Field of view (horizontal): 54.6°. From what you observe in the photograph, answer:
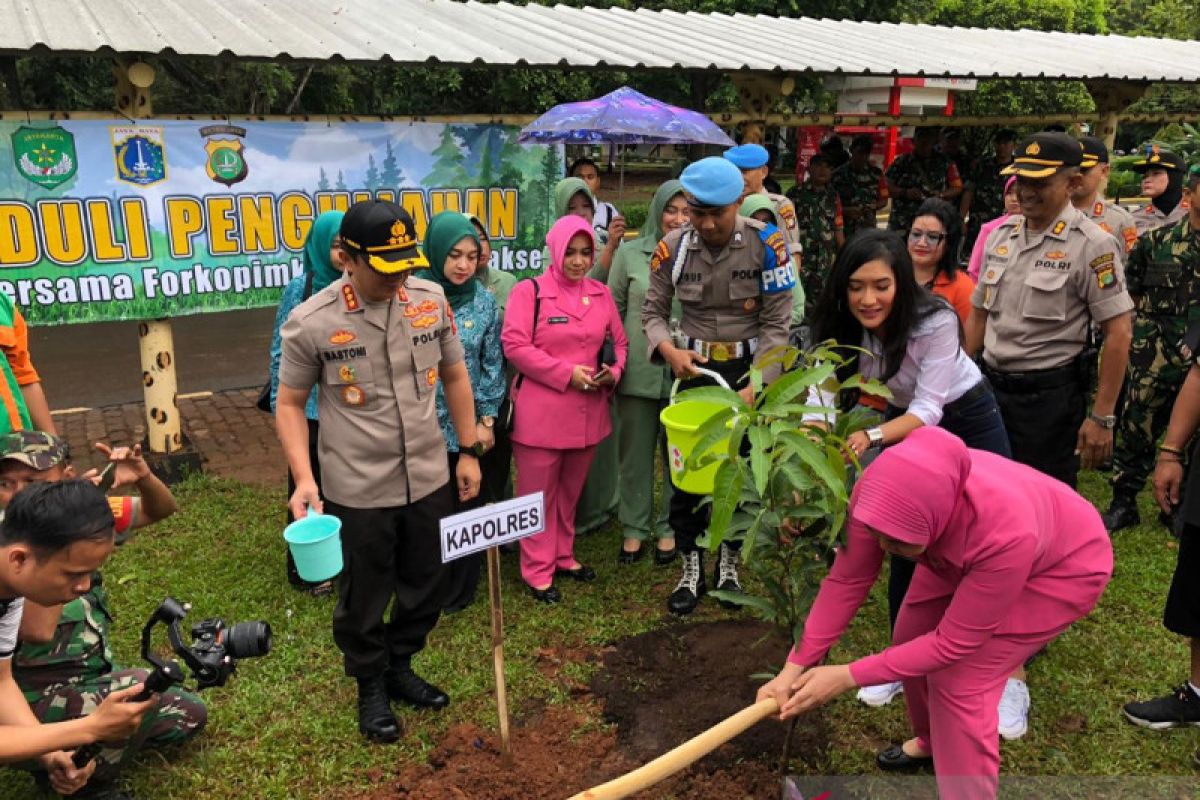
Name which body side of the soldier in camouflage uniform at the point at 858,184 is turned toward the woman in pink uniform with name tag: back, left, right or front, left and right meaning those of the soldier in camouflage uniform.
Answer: front

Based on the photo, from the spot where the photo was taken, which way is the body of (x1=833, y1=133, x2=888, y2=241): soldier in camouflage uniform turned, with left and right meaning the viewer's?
facing the viewer

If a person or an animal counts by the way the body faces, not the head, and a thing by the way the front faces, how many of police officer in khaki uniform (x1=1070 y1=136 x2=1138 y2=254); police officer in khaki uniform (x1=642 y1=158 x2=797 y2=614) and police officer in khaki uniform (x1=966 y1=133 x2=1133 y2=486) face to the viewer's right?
0

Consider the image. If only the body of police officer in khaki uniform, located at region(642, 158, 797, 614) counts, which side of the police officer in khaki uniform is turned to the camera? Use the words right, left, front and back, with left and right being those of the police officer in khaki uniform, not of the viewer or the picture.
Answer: front

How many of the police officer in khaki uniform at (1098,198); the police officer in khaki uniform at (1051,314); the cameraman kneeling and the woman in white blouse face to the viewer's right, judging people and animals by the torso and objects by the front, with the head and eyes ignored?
1

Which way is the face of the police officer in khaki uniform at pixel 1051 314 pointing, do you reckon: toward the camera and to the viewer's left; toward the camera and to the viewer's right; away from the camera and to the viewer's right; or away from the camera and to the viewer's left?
toward the camera and to the viewer's left

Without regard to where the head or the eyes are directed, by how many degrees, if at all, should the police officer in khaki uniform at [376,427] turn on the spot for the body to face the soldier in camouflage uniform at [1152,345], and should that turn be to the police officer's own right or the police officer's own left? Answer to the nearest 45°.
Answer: approximately 45° to the police officer's own left

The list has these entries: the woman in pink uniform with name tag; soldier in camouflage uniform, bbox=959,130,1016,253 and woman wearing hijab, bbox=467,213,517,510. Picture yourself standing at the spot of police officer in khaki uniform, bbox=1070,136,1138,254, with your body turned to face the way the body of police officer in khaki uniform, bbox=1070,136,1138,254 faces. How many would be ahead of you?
2

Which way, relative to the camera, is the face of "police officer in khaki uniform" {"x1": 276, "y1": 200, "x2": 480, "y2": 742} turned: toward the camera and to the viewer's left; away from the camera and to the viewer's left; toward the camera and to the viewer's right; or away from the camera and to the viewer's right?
toward the camera and to the viewer's right

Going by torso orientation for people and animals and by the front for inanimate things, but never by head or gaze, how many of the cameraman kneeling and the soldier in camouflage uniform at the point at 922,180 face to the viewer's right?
1

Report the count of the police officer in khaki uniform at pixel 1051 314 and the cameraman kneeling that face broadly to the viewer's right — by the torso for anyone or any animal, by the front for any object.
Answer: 1

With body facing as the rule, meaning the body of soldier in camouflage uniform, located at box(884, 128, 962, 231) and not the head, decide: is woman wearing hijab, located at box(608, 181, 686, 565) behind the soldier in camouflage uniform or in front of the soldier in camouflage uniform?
in front
